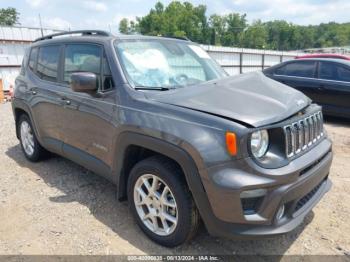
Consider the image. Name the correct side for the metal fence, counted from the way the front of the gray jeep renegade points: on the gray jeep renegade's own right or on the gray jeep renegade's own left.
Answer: on the gray jeep renegade's own left

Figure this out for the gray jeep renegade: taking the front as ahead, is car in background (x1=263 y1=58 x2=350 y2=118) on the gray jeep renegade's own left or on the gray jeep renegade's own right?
on the gray jeep renegade's own left

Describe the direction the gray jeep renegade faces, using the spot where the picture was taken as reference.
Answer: facing the viewer and to the right of the viewer

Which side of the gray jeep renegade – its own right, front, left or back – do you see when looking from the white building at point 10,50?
back
